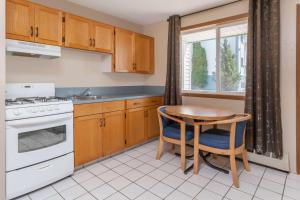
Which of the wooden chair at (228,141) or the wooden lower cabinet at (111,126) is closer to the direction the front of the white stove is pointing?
the wooden chair

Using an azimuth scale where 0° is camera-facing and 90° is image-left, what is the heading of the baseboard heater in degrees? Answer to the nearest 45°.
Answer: approximately 45°

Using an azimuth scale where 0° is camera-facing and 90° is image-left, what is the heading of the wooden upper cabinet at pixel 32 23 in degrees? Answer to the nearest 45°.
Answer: approximately 315°
